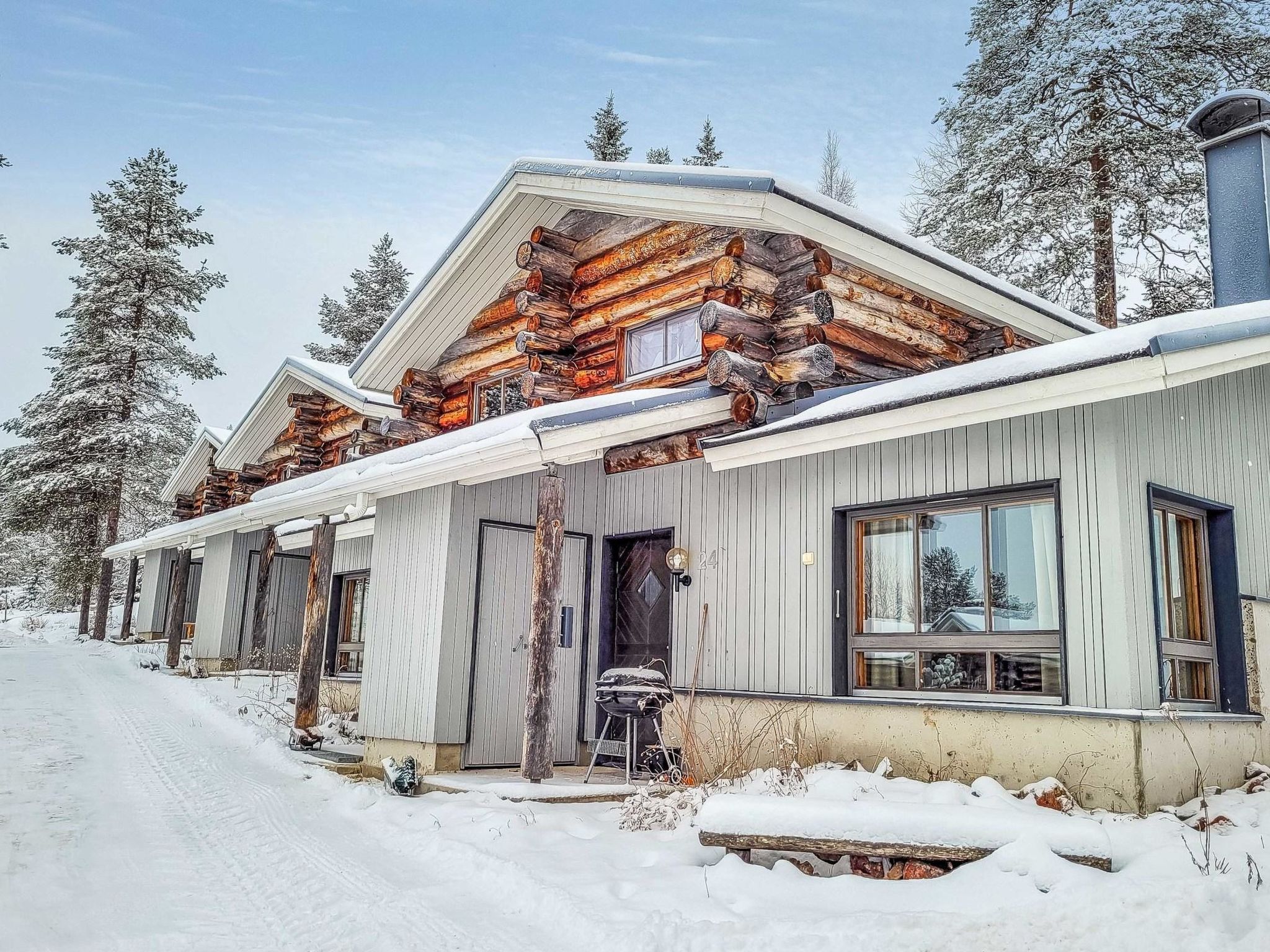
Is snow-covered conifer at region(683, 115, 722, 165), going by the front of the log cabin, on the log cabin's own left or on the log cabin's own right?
on the log cabin's own right

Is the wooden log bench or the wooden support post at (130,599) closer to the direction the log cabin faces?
the wooden log bench

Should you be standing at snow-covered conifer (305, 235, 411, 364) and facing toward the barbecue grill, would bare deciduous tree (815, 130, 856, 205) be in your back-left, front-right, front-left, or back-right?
front-left

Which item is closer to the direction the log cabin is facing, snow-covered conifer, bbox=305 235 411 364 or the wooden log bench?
the wooden log bench

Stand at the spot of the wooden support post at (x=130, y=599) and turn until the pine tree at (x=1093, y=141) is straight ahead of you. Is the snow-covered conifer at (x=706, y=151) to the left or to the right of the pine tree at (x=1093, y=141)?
left

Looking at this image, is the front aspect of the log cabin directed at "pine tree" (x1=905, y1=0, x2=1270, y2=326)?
no

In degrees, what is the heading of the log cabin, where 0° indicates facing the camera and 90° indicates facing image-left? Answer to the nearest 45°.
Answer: approximately 45°

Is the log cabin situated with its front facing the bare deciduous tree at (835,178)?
no

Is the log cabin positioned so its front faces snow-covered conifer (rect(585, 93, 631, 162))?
no

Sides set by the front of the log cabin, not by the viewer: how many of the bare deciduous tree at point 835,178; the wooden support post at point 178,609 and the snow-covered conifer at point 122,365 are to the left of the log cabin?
0

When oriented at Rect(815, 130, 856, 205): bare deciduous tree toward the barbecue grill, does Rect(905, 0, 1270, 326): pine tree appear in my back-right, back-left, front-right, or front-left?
front-left

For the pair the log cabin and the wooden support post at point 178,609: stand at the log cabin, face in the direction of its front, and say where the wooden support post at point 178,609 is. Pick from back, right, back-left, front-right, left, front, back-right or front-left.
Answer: right

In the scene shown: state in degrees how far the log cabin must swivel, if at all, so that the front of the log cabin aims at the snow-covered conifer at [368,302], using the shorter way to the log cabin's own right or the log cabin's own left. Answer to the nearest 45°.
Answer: approximately 90° to the log cabin's own right

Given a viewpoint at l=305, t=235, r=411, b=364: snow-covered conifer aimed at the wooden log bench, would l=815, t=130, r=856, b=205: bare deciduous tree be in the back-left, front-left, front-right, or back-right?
front-left
